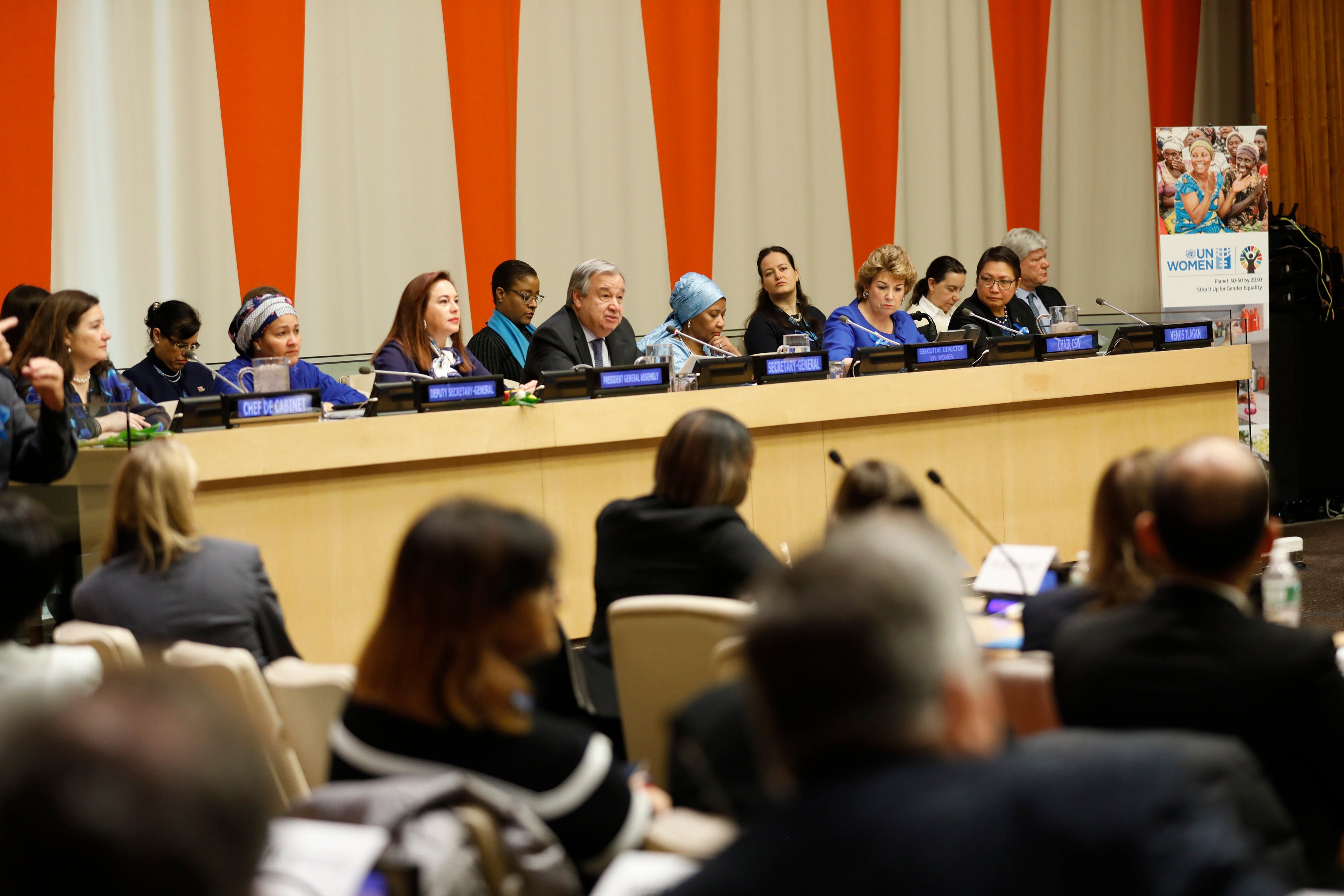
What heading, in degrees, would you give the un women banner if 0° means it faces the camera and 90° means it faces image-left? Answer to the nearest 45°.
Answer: approximately 0°

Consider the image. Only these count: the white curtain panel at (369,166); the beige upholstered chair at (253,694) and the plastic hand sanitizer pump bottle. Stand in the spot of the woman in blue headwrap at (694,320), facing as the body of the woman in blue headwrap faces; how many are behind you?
1

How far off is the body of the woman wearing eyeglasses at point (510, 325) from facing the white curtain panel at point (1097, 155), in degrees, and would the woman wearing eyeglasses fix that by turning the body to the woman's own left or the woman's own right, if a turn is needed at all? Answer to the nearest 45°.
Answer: approximately 90° to the woman's own left

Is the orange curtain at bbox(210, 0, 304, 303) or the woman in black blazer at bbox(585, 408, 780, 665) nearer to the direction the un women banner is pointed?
the woman in black blazer

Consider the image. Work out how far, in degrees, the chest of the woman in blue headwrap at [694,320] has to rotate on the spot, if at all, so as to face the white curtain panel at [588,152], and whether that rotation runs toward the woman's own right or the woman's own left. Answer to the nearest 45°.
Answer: approximately 135° to the woman's own left

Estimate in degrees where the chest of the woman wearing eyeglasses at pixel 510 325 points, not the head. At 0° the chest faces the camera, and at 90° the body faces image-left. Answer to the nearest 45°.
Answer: approximately 315°

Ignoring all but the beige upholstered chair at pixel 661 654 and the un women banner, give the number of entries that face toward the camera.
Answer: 1

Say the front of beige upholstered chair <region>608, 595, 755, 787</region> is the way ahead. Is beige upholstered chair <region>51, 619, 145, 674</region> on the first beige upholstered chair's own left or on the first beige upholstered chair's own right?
on the first beige upholstered chair's own left

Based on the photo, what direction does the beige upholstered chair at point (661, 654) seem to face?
away from the camera

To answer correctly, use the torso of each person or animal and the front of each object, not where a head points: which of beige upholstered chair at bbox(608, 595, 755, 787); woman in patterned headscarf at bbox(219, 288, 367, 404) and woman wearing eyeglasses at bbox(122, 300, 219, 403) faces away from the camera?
the beige upholstered chair

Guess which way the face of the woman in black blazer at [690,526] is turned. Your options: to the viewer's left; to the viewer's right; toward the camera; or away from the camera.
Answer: away from the camera

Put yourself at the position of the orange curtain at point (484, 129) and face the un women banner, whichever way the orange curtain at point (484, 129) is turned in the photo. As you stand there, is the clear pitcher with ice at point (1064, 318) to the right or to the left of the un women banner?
right

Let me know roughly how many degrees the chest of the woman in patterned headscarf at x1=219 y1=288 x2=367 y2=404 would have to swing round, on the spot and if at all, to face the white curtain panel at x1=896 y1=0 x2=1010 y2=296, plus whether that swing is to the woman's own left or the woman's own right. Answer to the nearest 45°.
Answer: approximately 90° to the woman's own left

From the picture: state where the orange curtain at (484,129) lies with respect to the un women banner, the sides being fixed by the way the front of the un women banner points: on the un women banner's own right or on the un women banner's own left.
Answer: on the un women banner's own right
